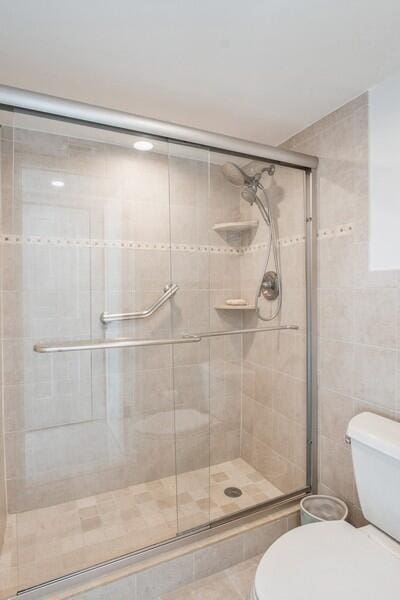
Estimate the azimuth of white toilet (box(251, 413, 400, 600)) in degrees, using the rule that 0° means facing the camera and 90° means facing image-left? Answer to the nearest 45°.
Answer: approximately 45°

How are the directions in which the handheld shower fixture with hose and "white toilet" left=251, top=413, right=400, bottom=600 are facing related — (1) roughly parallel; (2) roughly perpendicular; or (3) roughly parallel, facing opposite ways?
roughly parallel

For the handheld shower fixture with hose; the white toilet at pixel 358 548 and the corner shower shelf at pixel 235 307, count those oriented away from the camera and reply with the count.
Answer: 0

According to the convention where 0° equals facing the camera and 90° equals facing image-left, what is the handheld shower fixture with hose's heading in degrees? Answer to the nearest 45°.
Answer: approximately 45°

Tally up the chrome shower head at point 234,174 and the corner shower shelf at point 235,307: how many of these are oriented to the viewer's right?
0

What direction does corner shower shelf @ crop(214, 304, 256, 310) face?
toward the camera

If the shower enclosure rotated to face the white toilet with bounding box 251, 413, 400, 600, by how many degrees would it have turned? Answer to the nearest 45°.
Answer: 0° — it already faces it
